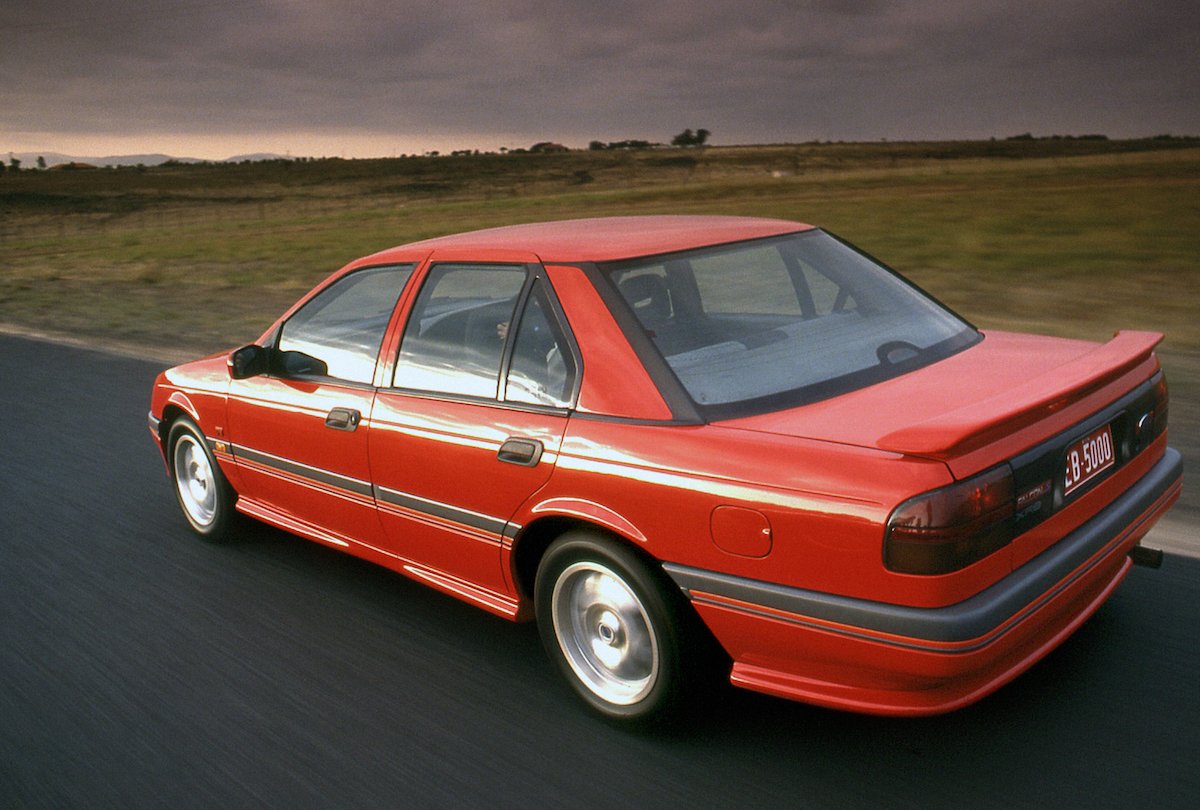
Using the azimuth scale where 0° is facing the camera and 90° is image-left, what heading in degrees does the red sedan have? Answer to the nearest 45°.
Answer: approximately 135°
